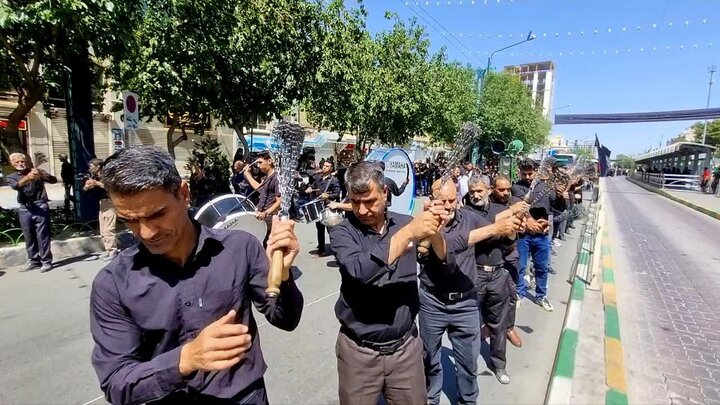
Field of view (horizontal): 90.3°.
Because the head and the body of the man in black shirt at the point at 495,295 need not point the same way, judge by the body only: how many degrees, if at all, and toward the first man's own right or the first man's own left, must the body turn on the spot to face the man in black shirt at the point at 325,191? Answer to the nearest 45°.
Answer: approximately 90° to the first man's own right

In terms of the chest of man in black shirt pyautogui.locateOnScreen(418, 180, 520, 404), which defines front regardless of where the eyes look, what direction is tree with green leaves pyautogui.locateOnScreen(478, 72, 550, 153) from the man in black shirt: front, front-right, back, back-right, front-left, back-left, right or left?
back

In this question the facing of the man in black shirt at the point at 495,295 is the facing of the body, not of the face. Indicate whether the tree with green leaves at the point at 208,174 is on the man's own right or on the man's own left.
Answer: on the man's own right

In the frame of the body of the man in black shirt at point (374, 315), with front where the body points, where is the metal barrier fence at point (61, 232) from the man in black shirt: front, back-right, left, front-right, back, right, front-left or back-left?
back-right

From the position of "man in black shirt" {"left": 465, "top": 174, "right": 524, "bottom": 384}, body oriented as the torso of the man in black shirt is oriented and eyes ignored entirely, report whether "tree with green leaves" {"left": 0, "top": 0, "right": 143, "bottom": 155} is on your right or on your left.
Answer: on your right

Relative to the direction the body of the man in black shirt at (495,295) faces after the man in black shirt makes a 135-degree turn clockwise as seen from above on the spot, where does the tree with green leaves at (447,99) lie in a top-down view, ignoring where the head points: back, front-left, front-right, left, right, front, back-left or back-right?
front

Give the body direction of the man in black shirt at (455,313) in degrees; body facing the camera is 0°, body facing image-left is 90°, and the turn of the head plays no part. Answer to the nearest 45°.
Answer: approximately 0°

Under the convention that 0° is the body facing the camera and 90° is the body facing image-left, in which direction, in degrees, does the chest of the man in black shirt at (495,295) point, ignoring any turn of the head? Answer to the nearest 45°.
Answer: approximately 45°

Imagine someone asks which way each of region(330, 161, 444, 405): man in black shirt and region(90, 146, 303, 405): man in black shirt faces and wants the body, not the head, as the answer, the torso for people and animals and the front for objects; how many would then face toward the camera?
2
